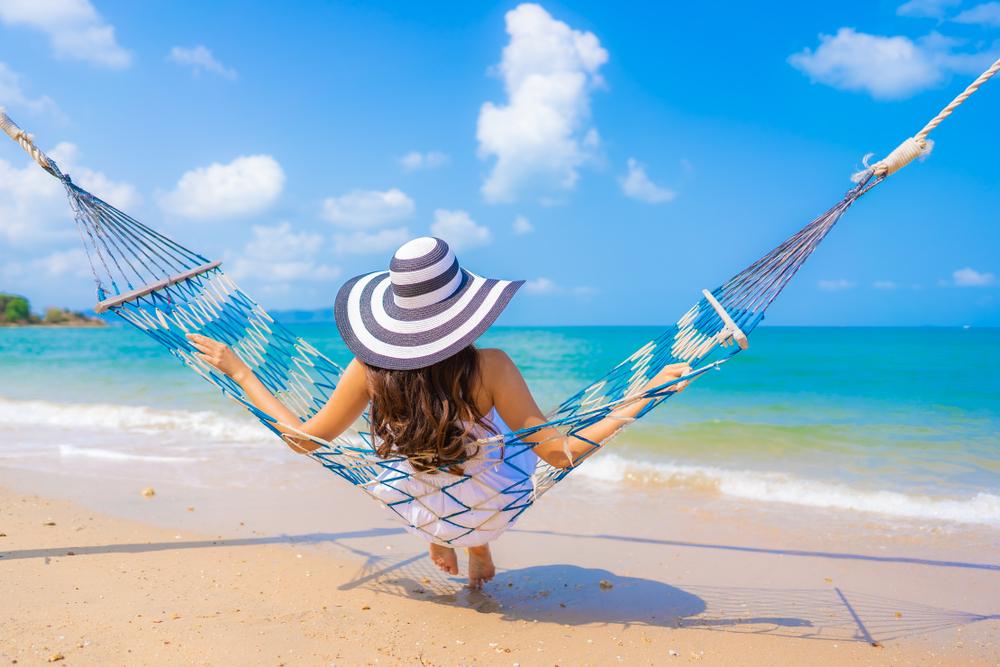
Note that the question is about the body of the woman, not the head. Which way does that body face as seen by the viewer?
away from the camera

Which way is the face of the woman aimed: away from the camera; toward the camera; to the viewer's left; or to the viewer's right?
away from the camera
